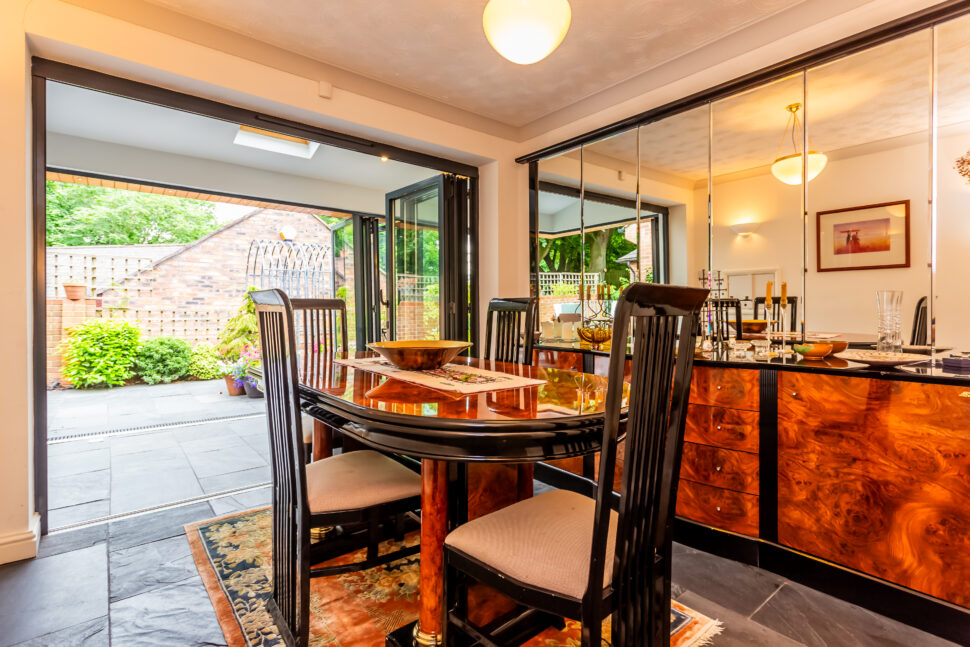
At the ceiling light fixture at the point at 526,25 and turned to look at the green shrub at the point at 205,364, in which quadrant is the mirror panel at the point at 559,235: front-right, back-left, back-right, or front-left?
front-right

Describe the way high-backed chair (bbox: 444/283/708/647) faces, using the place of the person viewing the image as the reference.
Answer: facing away from the viewer and to the left of the viewer

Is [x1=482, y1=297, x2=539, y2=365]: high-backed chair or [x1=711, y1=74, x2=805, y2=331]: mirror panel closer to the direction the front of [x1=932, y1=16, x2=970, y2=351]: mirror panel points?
the high-backed chair

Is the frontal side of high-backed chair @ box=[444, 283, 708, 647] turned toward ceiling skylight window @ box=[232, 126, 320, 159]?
yes

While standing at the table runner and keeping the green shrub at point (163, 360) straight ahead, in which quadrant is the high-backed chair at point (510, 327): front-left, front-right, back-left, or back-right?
front-right

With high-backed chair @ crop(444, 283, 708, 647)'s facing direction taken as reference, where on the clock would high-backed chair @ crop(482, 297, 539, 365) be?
high-backed chair @ crop(482, 297, 539, 365) is roughly at 1 o'clock from high-backed chair @ crop(444, 283, 708, 647).

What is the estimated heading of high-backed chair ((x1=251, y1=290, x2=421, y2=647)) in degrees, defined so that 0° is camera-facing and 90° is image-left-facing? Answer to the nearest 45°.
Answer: approximately 225°

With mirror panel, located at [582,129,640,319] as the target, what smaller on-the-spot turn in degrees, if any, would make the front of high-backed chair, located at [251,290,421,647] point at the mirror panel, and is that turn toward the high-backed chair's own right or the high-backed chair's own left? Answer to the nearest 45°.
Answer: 0° — it already faces it

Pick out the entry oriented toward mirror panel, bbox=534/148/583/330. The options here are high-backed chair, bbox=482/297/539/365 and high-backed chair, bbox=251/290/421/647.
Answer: high-backed chair, bbox=251/290/421/647

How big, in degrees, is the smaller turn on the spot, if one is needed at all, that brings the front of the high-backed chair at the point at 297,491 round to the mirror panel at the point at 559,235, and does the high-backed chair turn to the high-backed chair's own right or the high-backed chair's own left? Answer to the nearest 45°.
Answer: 0° — it already faces it

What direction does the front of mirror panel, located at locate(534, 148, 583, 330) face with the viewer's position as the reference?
facing the viewer and to the left of the viewer

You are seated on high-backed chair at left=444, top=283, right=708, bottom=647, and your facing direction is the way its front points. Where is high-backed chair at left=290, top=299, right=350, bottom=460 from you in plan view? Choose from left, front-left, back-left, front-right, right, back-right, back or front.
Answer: front

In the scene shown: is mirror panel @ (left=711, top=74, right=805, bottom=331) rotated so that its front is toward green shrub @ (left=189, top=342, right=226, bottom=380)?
no

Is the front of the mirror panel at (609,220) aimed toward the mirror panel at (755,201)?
no

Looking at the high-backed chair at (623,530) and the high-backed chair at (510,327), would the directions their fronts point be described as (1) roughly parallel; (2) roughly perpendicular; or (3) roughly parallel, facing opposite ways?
roughly perpendicular

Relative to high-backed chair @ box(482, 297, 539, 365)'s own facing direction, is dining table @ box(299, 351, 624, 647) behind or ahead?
ahead

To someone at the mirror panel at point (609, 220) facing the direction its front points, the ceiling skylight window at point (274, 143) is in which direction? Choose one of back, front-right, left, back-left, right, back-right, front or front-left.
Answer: front-right

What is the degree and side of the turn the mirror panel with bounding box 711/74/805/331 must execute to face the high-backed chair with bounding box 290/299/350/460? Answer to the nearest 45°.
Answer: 0° — it already faces it

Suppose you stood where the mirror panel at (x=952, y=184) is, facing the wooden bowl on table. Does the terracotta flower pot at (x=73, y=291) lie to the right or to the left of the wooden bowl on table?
right

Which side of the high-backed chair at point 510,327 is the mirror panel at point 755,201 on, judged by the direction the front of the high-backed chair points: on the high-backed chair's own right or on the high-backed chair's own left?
on the high-backed chair's own left
